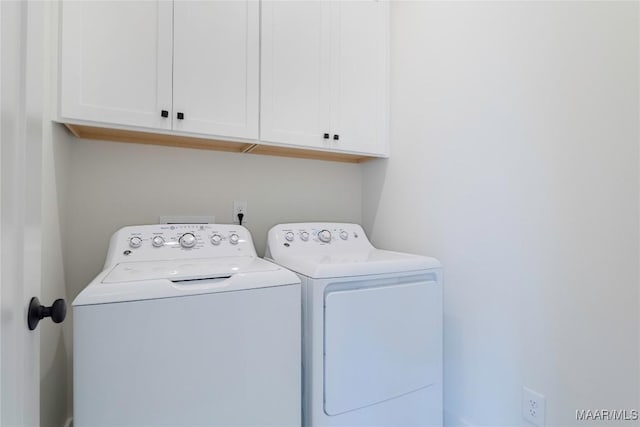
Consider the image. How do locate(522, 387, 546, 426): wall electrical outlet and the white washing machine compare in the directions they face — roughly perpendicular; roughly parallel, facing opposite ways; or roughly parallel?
roughly perpendicular

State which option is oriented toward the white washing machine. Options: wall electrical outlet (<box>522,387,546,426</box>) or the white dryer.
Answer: the wall electrical outlet

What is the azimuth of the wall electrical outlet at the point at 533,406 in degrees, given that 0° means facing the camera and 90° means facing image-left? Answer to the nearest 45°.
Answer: approximately 45°

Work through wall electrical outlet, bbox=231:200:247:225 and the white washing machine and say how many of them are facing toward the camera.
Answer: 2

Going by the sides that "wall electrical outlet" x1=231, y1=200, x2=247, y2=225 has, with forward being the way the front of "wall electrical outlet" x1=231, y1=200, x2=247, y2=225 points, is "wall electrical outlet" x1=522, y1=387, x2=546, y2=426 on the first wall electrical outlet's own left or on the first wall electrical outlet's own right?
on the first wall electrical outlet's own left

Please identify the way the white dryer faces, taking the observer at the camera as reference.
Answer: facing the viewer and to the right of the viewer

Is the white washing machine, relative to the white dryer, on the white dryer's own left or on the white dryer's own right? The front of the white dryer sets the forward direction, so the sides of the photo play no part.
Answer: on the white dryer's own right

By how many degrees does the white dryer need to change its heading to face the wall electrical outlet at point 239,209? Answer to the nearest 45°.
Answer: approximately 180°

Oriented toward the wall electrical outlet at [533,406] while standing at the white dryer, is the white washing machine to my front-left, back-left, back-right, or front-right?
back-right

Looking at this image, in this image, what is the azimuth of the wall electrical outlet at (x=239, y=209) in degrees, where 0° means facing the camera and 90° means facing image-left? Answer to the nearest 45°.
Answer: approximately 0°
